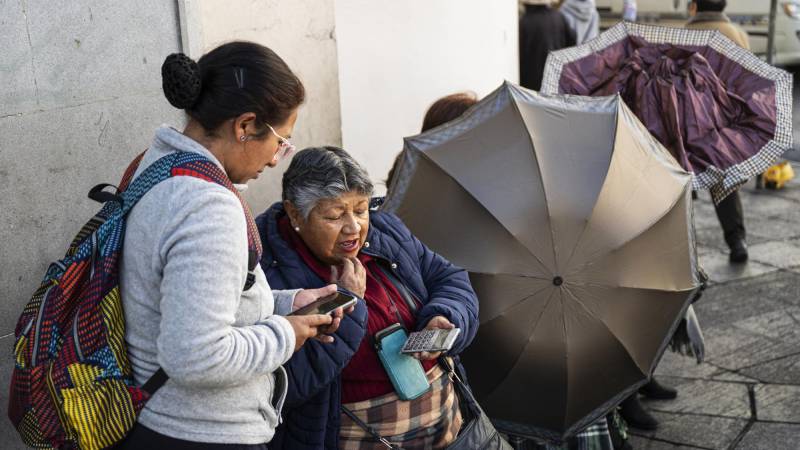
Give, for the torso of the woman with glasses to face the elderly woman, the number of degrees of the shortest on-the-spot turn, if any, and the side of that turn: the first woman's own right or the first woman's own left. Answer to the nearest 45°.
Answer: approximately 45° to the first woman's own left

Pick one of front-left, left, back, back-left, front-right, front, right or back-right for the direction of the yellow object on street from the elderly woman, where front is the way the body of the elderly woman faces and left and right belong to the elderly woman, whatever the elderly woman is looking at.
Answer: left

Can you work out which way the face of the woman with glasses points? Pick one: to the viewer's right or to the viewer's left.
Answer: to the viewer's right

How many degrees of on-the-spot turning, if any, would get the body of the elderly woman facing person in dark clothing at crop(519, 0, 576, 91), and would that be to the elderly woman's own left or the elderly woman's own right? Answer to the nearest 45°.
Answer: approximately 135° to the elderly woman's own left

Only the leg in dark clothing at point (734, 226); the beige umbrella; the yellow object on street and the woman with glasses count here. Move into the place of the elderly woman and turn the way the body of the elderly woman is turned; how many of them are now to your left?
3

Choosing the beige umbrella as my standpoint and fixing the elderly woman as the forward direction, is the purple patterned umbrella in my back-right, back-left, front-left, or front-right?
back-right

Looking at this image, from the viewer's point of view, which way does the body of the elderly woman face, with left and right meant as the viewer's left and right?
facing the viewer and to the right of the viewer

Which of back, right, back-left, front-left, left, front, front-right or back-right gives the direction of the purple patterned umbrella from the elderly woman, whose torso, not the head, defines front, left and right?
left

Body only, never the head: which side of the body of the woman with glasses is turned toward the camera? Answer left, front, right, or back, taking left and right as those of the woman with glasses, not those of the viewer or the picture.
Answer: right

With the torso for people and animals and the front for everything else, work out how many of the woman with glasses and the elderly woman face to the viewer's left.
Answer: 0

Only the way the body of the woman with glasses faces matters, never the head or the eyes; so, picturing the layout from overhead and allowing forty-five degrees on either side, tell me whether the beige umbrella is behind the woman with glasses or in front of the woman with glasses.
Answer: in front
